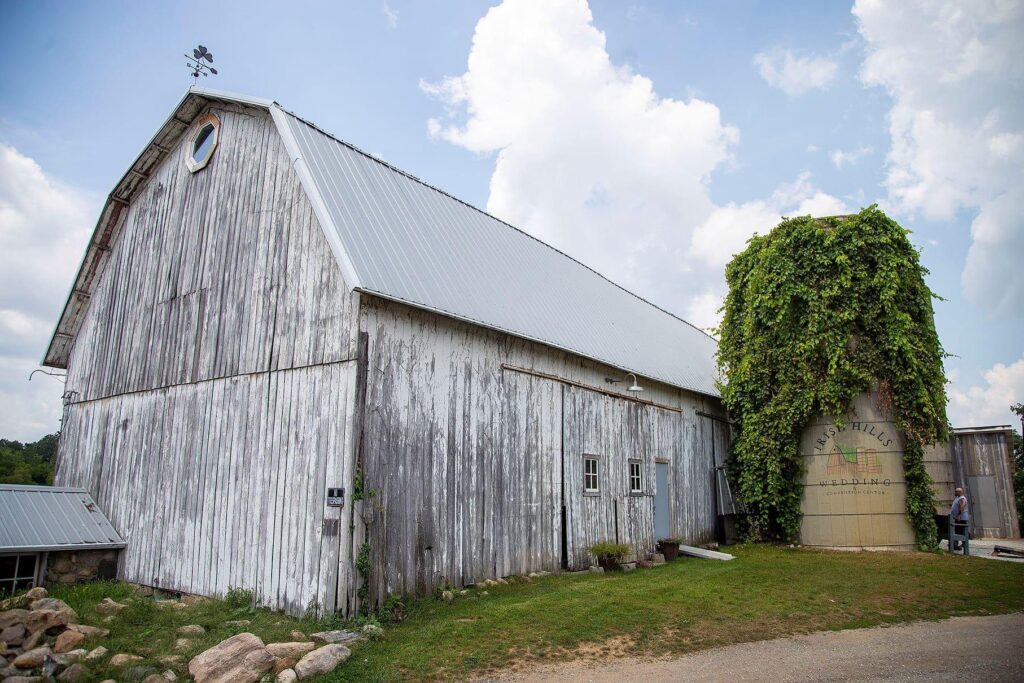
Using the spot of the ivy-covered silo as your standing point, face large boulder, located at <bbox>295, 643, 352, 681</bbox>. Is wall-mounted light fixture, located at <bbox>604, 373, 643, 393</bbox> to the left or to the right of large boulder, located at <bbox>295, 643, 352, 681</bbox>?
right

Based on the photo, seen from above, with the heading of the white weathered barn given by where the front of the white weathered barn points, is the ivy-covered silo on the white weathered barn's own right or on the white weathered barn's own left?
on the white weathered barn's own left
